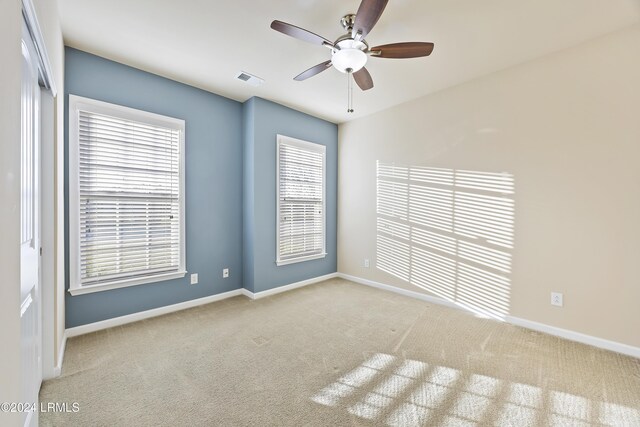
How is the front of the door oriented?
to the viewer's right

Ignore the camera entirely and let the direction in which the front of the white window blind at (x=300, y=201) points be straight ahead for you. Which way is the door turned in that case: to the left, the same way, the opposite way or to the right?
to the left

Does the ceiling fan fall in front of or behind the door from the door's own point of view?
in front

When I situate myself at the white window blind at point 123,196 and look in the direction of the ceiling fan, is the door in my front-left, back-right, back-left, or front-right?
front-right

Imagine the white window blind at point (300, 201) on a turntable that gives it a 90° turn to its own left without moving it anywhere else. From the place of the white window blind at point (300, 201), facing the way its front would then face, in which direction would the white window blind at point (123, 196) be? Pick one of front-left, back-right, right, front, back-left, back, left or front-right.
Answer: back

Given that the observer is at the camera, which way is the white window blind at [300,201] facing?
facing the viewer and to the right of the viewer

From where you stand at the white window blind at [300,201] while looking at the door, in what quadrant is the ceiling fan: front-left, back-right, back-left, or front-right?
front-left

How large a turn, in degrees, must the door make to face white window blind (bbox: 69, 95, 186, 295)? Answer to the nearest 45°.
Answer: approximately 45° to its left

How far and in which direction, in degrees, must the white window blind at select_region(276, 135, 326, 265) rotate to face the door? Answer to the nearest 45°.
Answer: approximately 90° to its right

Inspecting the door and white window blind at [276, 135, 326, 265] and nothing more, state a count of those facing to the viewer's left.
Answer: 0
